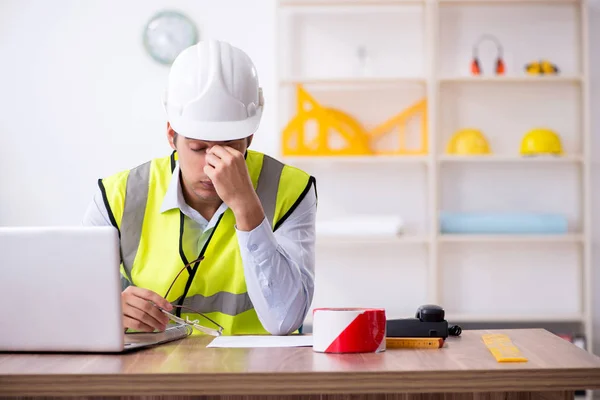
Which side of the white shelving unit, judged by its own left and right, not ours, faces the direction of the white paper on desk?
front

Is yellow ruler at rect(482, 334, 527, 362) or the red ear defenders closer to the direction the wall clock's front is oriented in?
the yellow ruler

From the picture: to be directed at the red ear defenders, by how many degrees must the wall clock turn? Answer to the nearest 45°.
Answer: approximately 90° to its left

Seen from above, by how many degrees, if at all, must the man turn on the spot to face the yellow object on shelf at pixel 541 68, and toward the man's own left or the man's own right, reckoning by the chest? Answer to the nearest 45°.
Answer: approximately 135° to the man's own left

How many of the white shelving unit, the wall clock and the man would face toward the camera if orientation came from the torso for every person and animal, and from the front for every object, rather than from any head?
3

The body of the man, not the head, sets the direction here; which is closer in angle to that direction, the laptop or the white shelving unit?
the laptop

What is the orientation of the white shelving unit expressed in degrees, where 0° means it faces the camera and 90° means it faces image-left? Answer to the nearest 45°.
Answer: approximately 0°

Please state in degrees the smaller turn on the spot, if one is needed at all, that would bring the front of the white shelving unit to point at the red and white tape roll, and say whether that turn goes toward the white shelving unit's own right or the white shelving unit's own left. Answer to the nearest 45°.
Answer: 0° — it already faces it

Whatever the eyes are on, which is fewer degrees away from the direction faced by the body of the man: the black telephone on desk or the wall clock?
the black telephone on desk

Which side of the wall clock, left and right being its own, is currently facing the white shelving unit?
left

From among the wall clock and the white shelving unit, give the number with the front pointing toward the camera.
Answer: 2
